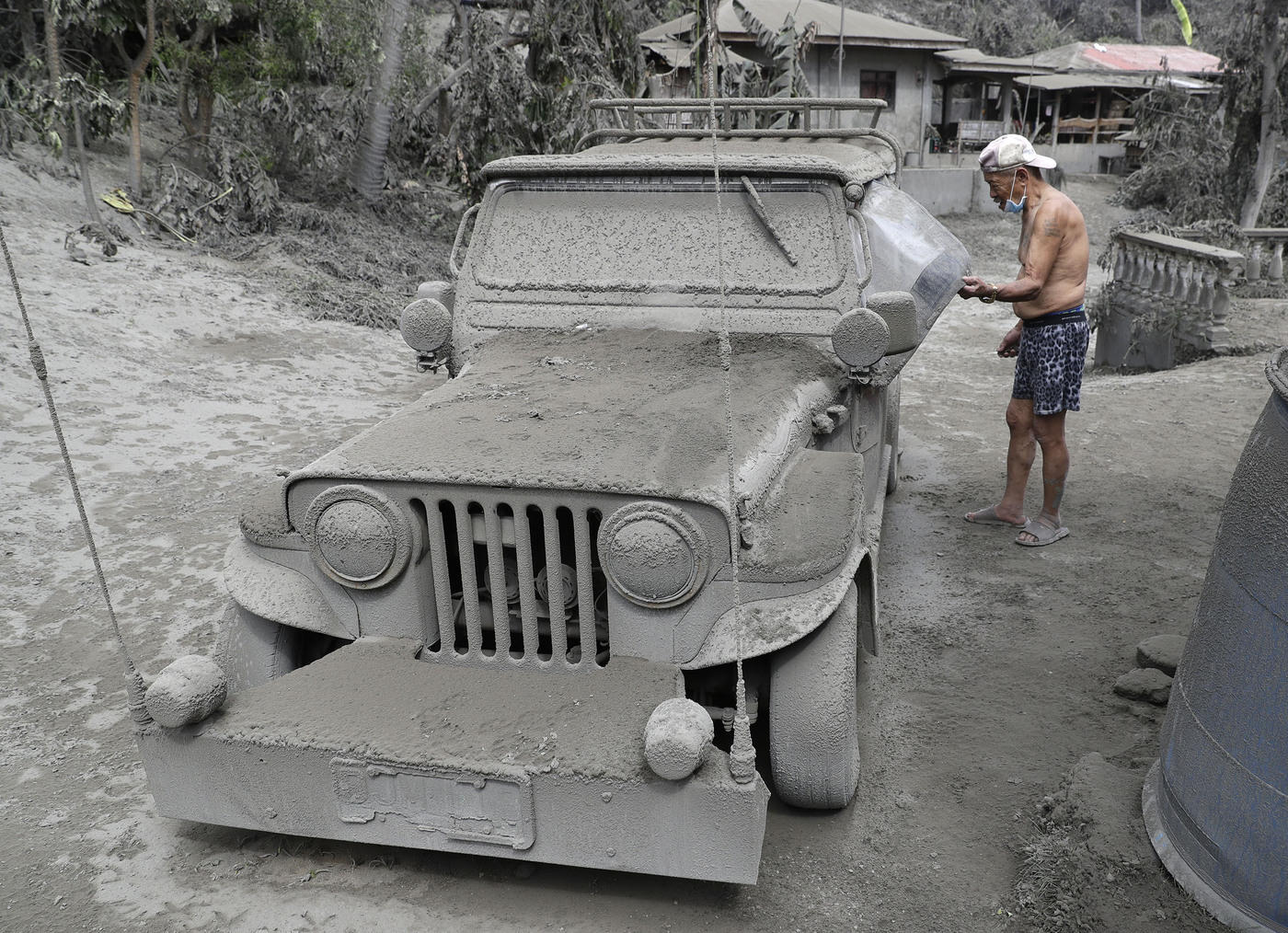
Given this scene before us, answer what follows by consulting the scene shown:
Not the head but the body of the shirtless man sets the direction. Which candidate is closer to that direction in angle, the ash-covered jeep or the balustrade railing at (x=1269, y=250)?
the ash-covered jeep

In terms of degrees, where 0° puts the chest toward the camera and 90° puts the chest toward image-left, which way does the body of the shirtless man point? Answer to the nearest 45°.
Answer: approximately 90°

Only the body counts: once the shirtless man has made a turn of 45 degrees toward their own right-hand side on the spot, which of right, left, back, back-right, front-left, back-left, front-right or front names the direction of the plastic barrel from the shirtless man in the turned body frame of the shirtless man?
back-left

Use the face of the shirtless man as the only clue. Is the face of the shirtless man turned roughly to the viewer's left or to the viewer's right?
to the viewer's left

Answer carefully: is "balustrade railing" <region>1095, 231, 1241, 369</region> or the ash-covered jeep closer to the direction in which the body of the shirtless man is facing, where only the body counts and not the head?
the ash-covered jeep

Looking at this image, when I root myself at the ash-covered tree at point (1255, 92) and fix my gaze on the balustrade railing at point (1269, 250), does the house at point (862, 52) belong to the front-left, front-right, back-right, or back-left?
back-right

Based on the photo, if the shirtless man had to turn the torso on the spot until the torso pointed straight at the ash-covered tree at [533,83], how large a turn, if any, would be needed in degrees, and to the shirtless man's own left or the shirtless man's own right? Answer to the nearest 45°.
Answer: approximately 45° to the shirtless man's own right

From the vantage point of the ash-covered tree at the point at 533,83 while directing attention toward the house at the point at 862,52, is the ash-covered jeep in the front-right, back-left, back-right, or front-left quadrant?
back-right

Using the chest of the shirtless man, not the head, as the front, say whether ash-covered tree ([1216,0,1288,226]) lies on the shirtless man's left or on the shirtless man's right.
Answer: on the shirtless man's right

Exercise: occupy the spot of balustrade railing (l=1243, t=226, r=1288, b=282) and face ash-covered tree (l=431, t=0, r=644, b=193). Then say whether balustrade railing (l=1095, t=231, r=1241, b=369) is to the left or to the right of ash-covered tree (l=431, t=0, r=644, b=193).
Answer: left

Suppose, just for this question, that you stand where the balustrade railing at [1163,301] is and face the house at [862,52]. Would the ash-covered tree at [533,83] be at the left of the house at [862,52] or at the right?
left

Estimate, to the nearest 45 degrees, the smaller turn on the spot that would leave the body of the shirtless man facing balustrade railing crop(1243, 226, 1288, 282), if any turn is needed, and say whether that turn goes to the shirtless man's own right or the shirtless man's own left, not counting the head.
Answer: approximately 90° to the shirtless man's own right

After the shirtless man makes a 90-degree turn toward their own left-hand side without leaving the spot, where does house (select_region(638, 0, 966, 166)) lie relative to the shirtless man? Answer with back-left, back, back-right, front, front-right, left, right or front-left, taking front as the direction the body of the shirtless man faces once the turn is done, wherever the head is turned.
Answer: back

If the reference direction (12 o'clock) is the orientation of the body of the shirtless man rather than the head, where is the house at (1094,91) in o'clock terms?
The house is roughly at 3 o'clock from the shirtless man.

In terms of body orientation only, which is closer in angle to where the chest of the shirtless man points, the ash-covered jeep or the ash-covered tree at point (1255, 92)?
the ash-covered jeep
